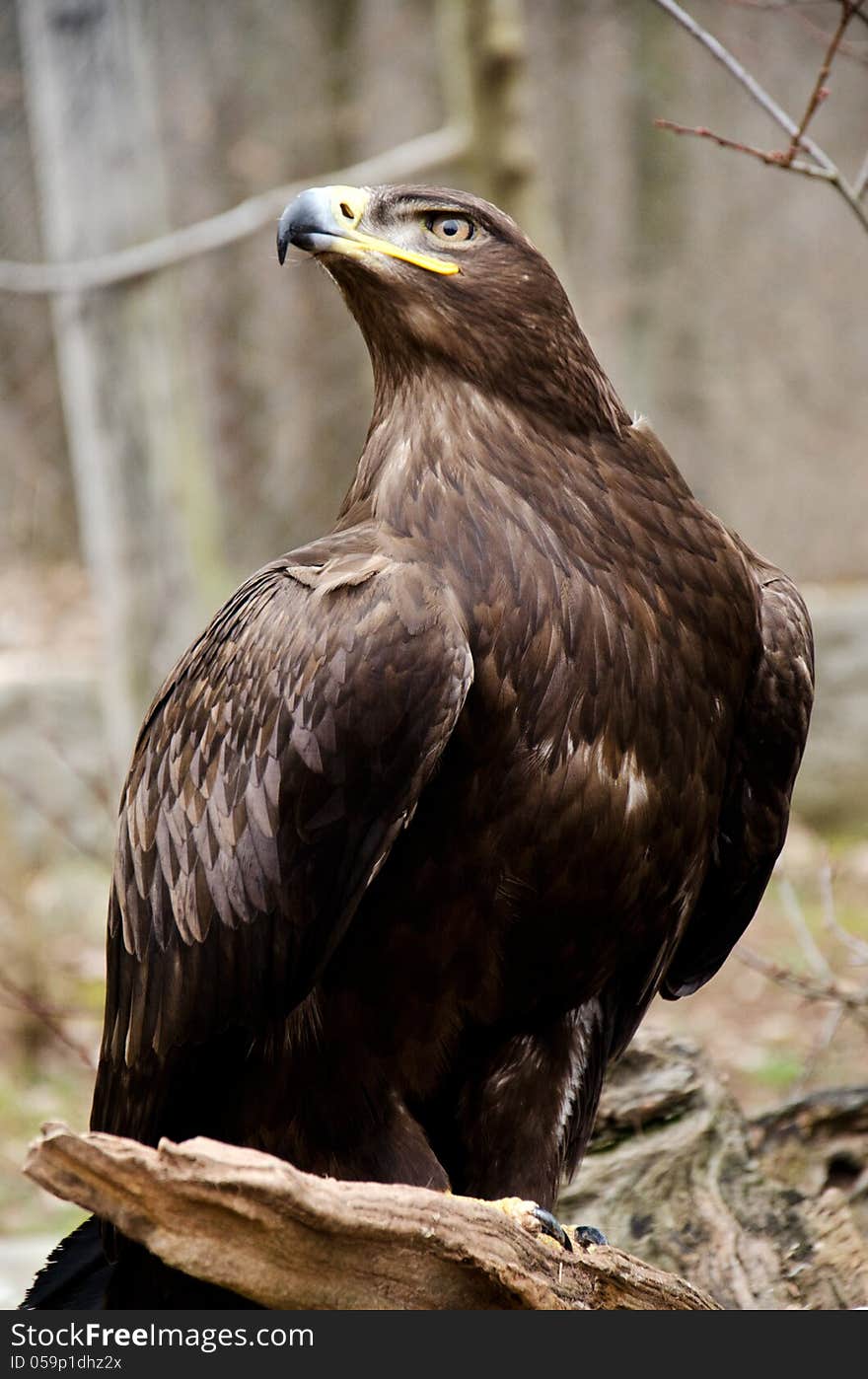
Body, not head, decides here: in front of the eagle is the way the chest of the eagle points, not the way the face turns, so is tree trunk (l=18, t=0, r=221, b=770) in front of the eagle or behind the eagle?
behind

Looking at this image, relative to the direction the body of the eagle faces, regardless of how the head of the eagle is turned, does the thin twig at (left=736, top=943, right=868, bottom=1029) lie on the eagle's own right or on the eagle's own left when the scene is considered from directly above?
on the eagle's own left

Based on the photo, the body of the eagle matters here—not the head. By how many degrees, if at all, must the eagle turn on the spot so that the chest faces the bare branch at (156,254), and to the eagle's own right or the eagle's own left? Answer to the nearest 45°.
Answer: approximately 135° to the eagle's own left

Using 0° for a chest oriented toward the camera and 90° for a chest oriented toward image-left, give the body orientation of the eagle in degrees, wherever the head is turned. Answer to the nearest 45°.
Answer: approximately 315°

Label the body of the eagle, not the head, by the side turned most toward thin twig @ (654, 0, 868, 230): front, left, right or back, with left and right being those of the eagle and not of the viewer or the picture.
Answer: left
